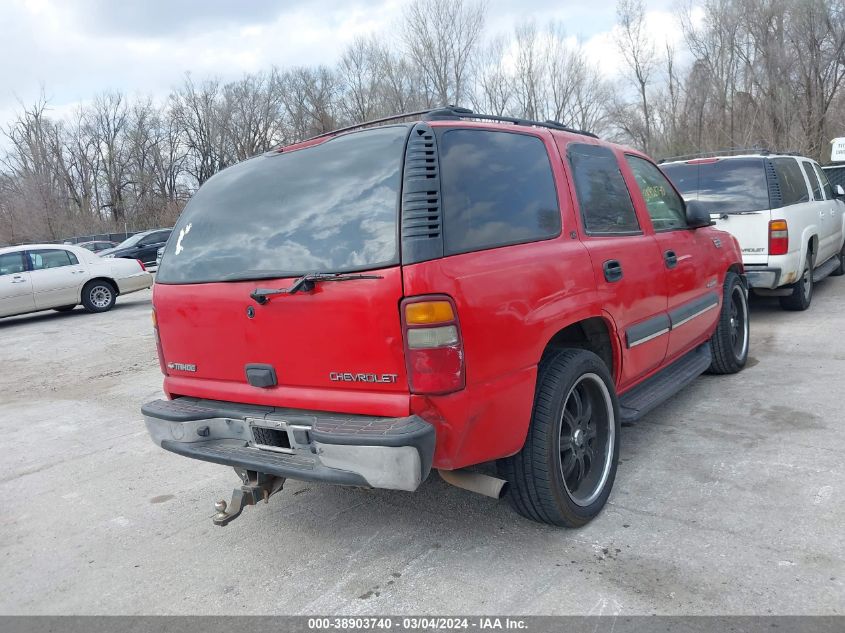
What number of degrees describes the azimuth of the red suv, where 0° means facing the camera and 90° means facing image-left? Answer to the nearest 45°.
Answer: approximately 225°

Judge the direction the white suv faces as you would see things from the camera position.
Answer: facing away from the viewer and to the right of the viewer

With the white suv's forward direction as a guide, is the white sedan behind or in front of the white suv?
behind

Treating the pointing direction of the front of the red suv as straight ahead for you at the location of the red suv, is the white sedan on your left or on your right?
on your left

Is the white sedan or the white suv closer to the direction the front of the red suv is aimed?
the white suv

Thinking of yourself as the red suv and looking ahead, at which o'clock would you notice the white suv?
The white suv is roughly at 12 o'clock from the red suv.
